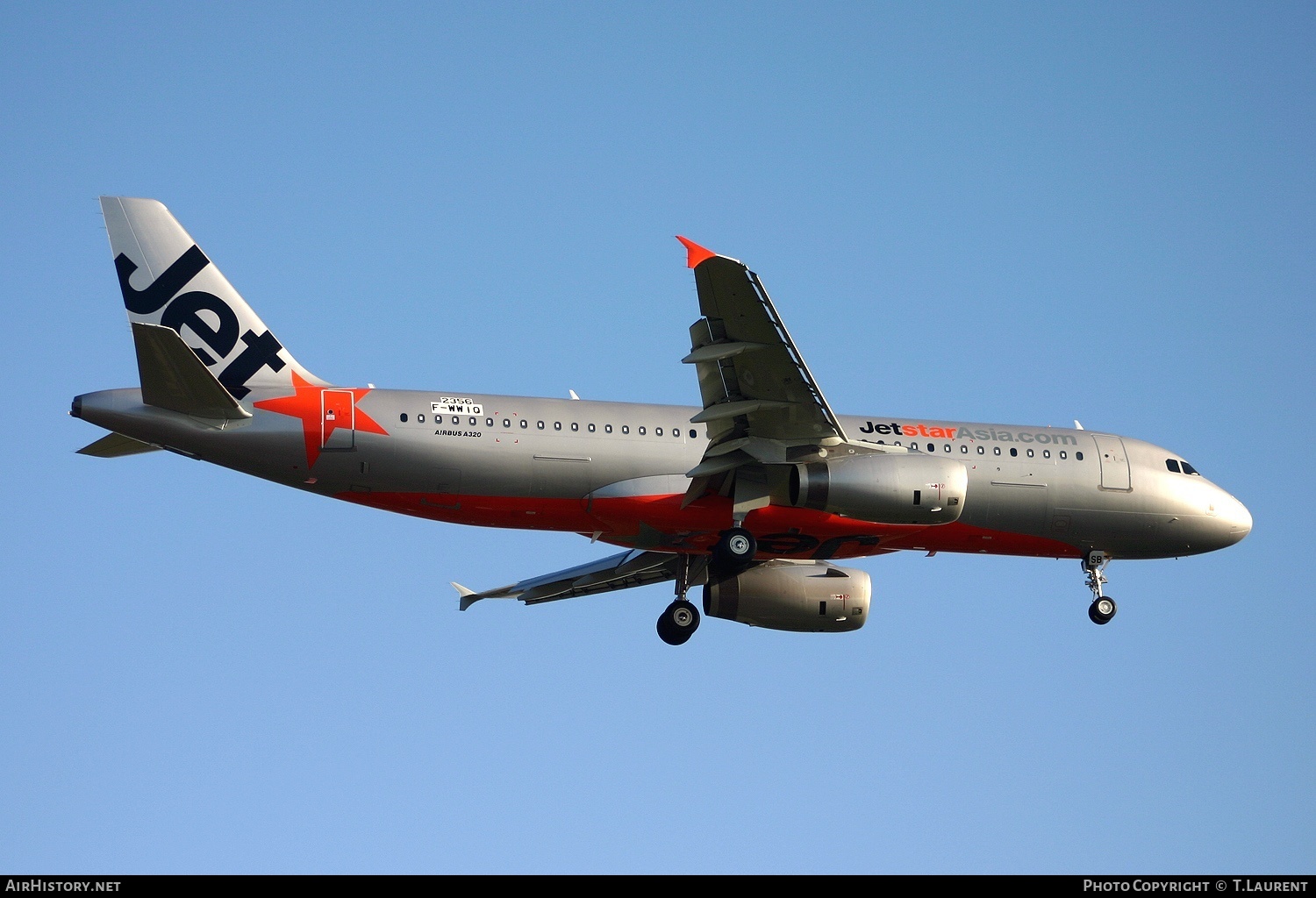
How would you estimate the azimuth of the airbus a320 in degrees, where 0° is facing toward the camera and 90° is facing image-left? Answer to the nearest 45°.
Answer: approximately 270°
